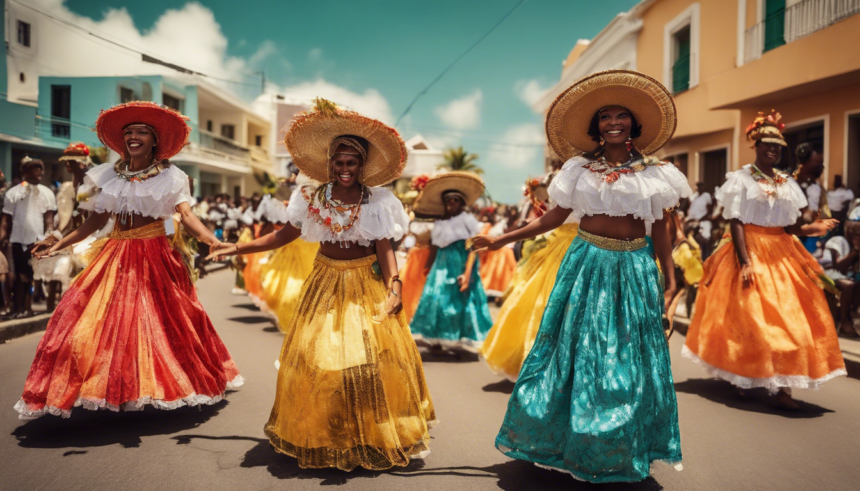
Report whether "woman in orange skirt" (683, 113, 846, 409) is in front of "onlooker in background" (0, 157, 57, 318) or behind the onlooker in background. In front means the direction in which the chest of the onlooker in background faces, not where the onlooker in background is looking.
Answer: in front

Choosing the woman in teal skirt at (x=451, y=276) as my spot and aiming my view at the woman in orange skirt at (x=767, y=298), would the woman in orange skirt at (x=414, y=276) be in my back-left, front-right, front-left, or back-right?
back-left

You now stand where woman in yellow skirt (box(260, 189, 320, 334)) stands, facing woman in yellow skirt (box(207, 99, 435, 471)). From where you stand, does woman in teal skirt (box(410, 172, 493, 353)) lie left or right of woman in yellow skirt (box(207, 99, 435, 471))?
left

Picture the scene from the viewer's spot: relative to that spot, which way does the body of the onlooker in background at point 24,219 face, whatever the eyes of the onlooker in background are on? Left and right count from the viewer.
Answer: facing the viewer and to the right of the viewer

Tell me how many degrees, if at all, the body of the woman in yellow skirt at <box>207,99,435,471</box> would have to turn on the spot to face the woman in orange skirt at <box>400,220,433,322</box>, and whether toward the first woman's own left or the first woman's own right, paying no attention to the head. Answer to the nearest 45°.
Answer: approximately 180°

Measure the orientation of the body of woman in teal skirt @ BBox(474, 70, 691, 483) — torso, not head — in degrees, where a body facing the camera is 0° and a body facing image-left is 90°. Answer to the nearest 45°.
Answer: approximately 0°

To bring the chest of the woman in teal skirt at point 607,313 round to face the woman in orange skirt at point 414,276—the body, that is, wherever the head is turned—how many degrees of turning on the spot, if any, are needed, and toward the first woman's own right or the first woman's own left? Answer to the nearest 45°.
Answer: approximately 135° to the first woman's own right

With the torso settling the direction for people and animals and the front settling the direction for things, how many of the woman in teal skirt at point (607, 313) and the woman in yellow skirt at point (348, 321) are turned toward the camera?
2

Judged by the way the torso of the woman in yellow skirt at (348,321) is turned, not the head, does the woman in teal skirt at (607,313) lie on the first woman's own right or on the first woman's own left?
on the first woman's own left
